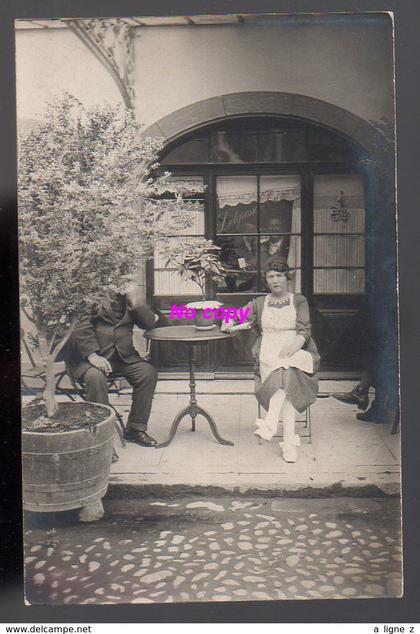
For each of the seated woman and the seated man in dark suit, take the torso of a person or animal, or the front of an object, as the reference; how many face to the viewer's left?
0

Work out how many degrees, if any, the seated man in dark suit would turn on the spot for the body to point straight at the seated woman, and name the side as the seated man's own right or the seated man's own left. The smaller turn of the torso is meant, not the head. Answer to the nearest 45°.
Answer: approximately 45° to the seated man's own left

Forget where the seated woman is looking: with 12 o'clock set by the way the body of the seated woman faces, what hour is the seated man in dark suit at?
The seated man in dark suit is roughly at 3 o'clock from the seated woman.

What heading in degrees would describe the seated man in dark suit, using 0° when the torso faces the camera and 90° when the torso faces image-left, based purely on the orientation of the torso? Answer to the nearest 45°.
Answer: approximately 315°
